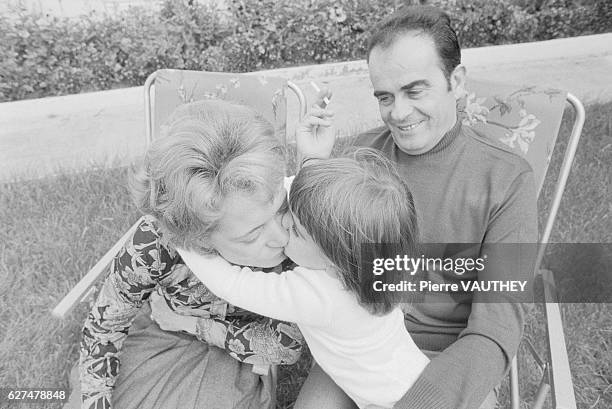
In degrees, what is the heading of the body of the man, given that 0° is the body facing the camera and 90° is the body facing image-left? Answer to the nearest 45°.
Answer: approximately 45°

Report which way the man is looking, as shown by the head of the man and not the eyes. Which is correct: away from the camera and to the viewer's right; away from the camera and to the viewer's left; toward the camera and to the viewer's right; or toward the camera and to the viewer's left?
toward the camera and to the viewer's left

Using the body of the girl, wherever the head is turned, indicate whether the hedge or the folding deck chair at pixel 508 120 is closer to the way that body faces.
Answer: the hedge

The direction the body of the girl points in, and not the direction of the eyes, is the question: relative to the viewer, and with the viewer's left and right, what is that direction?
facing away from the viewer and to the left of the viewer

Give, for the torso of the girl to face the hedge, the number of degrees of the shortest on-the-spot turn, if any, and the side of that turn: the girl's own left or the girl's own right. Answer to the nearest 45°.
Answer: approximately 45° to the girl's own right

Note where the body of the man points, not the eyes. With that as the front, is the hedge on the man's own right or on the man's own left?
on the man's own right

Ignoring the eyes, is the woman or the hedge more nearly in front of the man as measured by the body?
the woman
